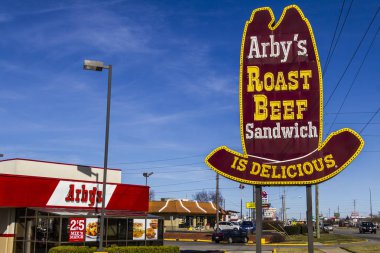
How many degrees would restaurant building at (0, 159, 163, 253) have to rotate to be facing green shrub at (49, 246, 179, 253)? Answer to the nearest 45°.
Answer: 0° — it already faces it

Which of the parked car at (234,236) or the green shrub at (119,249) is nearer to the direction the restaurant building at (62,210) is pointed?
the green shrub

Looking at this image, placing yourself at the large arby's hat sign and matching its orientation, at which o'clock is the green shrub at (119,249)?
The green shrub is roughly at 4 o'clock from the large arby's hat sign.

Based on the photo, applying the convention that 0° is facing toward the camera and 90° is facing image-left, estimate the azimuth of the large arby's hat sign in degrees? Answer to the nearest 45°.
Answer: approximately 0°

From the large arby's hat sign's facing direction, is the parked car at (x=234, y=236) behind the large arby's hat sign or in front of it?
behind

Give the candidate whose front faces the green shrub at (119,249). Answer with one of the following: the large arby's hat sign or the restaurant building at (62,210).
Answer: the restaurant building

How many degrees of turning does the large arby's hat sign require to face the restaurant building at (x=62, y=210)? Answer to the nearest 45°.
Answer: approximately 135° to its right

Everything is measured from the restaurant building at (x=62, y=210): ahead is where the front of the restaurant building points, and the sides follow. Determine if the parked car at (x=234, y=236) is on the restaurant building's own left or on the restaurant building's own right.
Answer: on the restaurant building's own left
